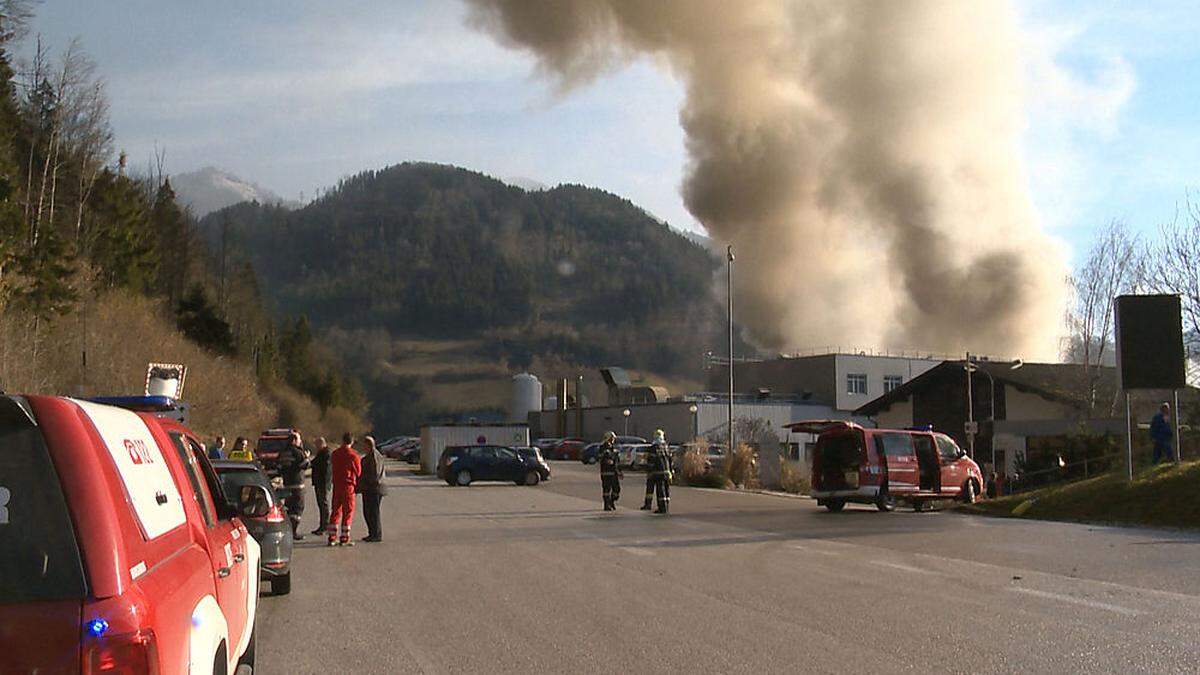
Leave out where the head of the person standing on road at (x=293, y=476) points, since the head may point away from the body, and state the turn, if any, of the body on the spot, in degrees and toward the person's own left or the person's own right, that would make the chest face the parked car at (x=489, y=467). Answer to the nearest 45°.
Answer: approximately 90° to the person's own left

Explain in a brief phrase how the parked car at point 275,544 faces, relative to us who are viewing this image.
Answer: facing away from the viewer

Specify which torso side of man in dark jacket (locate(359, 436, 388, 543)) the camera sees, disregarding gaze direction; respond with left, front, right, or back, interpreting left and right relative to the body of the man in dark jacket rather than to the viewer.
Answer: left

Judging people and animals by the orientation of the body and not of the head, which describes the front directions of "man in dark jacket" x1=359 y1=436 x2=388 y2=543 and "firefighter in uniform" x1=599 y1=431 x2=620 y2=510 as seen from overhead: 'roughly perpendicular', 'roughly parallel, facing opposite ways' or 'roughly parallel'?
roughly perpendicular

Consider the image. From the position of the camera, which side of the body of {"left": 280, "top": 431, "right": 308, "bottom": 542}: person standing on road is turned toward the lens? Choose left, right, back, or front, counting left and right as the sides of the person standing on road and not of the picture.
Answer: right

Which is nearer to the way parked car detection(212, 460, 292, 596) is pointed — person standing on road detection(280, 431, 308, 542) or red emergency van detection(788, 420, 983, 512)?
the person standing on road

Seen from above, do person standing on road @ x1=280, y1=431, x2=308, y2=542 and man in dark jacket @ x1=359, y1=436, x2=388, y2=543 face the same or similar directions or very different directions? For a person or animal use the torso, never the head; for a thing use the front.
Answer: very different directions

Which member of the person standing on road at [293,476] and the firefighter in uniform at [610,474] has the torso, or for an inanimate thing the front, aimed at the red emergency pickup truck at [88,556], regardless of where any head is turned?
the firefighter in uniform

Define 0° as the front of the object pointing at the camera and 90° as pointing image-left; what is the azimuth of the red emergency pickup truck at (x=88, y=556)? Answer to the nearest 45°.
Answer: approximately 225°

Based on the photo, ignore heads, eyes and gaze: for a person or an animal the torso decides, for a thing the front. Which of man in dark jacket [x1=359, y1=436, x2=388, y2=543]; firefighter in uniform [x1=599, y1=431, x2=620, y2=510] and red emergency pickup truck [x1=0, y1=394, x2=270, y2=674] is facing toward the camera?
the firefighter in uniform

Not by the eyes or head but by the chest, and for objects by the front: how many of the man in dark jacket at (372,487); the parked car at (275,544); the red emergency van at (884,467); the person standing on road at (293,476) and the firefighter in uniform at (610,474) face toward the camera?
1

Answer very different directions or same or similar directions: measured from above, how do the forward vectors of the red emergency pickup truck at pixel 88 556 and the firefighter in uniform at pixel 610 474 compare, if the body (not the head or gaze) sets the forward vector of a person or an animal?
very different directions
